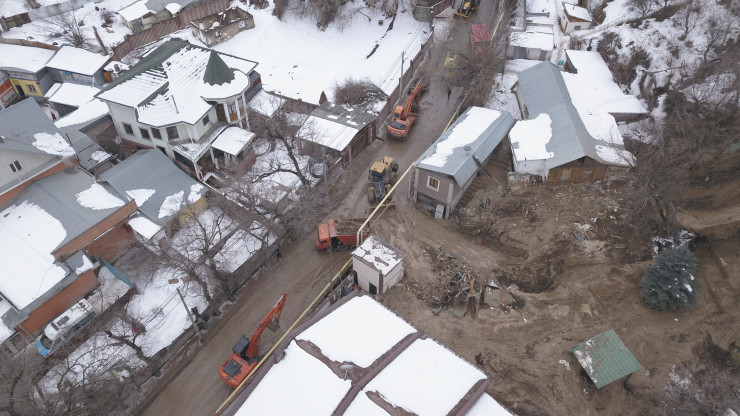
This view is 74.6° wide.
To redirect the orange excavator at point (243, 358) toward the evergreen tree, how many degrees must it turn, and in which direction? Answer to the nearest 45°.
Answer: approximately 45° to its right

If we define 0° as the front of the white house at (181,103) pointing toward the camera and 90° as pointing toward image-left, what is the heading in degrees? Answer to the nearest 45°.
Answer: approximately 315°

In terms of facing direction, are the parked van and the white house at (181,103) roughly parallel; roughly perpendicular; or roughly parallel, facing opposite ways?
roughly perpendicular

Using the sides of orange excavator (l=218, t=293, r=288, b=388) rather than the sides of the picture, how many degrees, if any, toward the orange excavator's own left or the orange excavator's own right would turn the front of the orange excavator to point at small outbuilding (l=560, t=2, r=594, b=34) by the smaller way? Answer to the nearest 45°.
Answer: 0° — it already faces it

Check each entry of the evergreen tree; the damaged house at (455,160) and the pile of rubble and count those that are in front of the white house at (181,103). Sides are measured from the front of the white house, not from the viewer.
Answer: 3

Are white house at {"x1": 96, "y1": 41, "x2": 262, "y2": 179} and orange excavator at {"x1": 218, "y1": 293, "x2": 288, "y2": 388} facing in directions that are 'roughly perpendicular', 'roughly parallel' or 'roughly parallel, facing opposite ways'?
roughly perpendicular

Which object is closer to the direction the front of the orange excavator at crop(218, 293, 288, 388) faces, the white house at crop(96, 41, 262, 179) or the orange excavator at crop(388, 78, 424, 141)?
the orange excavator

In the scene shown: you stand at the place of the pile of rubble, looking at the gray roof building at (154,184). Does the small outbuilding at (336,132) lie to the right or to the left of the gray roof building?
right

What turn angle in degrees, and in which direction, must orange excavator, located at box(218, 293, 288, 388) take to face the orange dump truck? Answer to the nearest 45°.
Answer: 0° — it already faces it

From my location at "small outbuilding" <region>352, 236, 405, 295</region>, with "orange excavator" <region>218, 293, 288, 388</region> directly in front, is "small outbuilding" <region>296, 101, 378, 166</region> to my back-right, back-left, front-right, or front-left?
back-right

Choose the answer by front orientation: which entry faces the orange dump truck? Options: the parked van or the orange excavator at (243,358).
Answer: the orange excavator
